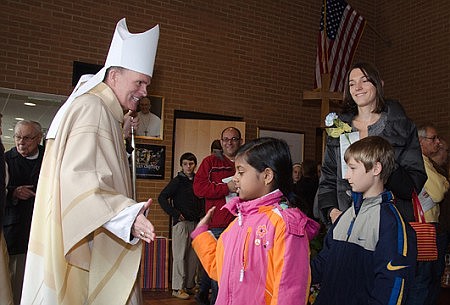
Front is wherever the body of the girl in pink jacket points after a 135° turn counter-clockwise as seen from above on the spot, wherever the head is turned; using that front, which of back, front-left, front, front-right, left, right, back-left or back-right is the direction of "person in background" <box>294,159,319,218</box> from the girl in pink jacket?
left

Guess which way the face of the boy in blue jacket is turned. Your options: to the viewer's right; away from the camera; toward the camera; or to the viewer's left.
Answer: to the viewer's left

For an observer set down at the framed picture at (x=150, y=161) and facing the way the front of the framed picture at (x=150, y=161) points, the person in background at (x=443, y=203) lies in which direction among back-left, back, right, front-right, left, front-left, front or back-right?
front-left

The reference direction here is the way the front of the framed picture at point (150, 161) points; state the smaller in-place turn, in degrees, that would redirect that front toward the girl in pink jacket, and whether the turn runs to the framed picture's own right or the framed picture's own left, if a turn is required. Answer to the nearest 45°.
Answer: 0° — it already faces them

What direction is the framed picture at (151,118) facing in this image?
toward the camera

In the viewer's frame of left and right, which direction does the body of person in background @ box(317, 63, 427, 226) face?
facing the viewer and to the left of the viewer

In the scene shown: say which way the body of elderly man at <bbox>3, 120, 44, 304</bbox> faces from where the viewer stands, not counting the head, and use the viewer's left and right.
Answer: facing the viewer

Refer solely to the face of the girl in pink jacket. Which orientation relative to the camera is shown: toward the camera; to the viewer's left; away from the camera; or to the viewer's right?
to the viewer's left

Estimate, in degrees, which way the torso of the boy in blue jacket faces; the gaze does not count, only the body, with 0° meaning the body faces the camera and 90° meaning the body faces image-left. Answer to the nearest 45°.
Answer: approximately 45°

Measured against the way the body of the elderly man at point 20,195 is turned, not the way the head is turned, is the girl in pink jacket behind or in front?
in front

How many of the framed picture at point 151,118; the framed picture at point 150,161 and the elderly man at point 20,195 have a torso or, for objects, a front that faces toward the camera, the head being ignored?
3
